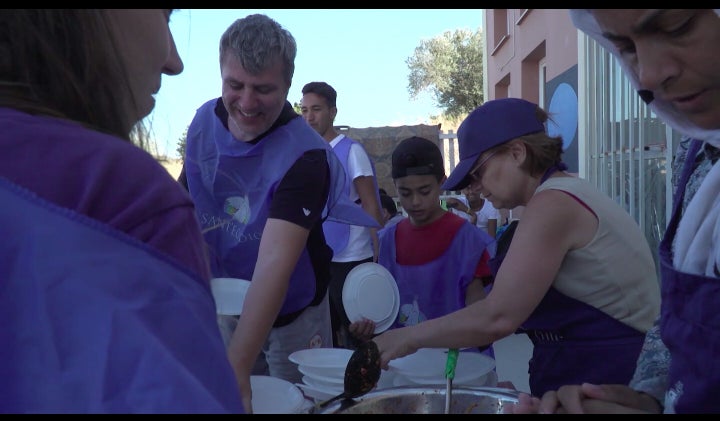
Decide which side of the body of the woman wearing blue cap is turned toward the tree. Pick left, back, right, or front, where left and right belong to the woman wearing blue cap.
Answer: right

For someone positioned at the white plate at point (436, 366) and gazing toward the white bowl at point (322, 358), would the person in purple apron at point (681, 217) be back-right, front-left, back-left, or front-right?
back-left

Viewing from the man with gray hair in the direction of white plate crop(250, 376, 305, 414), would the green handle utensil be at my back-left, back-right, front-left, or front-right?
front-left

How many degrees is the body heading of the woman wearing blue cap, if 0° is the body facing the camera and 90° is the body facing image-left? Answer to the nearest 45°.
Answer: approximately 90°

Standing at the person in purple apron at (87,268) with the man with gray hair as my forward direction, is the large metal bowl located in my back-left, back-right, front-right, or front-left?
front-right

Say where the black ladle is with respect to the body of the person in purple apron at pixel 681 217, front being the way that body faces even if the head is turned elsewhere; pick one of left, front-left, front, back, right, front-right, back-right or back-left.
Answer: front-right

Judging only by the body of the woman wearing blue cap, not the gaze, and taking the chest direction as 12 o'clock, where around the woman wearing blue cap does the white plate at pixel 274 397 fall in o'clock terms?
The white plate is roughly at 11 o'clock from the woman wearing blue cap.

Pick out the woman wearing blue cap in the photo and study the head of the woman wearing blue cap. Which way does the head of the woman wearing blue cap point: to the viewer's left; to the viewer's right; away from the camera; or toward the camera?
to the viewer's left

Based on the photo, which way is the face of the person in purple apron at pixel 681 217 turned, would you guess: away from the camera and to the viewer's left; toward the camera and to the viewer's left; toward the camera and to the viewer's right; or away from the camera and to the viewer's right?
toward the camera and to the viewer's left

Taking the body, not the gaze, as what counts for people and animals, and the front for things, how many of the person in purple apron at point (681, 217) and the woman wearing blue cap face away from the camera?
0

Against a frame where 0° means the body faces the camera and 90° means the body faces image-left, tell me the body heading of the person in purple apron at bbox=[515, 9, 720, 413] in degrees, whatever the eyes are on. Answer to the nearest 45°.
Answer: approximately 45°

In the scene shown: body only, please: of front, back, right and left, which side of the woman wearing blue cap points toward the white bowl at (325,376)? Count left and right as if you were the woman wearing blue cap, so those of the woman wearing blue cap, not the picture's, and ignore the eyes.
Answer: front

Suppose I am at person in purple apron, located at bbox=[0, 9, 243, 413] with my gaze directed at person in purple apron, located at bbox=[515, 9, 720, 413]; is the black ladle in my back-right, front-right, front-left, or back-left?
front-left

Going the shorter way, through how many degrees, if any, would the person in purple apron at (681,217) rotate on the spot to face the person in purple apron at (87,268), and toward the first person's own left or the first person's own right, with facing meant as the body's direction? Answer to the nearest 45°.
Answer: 0° — they already face them
